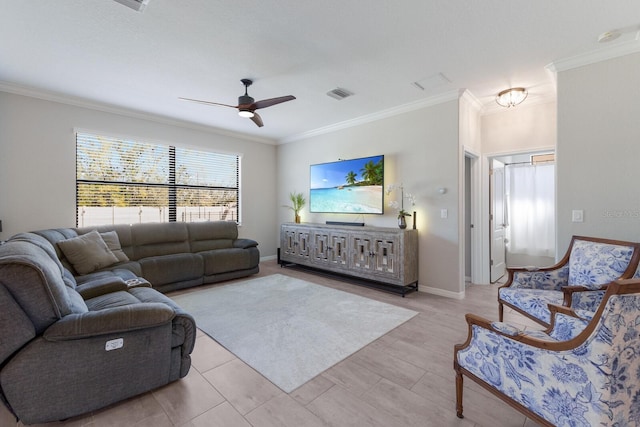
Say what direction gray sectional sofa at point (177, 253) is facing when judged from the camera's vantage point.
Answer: facing the viewer and to the right of the viewer

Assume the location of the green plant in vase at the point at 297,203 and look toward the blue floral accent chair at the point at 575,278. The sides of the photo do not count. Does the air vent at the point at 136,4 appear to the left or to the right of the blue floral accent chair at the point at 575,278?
right

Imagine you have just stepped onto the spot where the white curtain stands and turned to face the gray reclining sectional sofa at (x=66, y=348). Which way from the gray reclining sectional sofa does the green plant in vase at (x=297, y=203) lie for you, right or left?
right

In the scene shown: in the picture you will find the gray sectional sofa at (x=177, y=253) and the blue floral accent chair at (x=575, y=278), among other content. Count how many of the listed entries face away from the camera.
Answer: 0

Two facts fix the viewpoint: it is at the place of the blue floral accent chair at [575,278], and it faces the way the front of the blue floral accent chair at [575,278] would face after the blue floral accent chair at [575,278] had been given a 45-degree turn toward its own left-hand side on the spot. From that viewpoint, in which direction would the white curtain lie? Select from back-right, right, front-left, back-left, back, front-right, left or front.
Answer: back

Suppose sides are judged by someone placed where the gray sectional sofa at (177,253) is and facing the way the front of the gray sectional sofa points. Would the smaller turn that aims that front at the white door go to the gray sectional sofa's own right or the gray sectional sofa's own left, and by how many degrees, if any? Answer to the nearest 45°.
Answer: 0° — it already faces it

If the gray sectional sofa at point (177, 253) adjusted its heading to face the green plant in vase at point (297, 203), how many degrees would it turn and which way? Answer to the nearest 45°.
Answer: approximately 45° to its left

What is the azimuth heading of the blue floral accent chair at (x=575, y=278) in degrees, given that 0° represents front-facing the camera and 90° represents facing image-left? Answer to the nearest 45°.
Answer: approximately 45°

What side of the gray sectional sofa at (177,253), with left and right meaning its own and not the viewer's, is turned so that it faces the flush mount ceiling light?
front

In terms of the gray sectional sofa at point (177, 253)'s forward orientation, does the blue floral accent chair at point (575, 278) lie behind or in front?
in front
